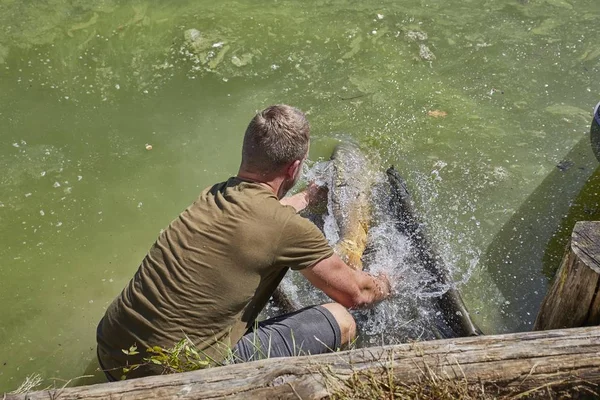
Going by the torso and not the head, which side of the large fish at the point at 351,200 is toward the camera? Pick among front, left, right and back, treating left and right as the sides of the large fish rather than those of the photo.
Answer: back

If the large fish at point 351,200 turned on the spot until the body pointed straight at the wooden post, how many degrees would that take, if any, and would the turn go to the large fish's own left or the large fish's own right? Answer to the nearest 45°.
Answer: approximately 135° to the large fish's own right

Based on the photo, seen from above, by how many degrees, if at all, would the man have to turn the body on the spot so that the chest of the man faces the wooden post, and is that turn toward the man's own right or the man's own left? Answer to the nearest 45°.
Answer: approximately 45° to the man's own right

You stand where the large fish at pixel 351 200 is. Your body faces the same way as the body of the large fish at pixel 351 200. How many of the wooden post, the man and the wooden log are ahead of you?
0

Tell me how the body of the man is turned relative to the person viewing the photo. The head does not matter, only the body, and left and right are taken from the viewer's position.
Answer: facing away from the viewer and to the right of the viewer

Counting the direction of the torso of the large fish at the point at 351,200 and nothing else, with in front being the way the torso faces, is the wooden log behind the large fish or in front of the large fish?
behind

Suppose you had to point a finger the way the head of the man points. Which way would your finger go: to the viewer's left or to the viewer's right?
to the viewer's right

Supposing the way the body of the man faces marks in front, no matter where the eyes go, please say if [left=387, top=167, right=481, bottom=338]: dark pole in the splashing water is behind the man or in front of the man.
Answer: in front

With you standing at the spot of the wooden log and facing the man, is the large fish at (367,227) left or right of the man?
right

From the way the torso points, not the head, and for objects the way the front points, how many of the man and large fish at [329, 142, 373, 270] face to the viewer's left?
0

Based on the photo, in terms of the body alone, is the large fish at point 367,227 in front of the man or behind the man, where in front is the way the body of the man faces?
in front
